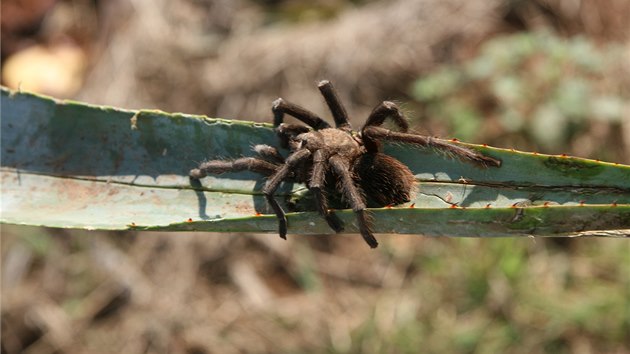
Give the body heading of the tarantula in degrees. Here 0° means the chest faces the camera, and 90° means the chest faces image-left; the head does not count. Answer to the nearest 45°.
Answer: approximately 90°
